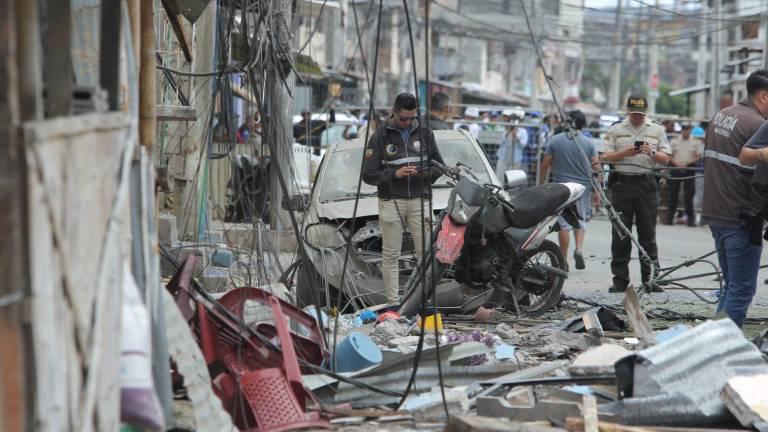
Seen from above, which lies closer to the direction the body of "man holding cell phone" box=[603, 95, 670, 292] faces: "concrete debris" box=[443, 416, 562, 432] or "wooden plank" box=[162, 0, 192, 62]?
the concrete debris

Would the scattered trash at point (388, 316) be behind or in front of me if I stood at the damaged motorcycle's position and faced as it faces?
in front

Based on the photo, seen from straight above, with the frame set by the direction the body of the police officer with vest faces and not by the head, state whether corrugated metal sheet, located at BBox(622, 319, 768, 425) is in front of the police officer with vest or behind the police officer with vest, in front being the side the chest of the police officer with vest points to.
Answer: behind

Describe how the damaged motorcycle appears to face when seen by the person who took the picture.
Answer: facing the viewer and to the left of the viewer

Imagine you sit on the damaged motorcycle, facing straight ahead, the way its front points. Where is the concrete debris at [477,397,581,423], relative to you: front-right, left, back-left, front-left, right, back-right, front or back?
front-left

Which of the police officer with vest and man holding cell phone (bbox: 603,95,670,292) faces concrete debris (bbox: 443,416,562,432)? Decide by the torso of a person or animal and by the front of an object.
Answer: the man holding cell phone

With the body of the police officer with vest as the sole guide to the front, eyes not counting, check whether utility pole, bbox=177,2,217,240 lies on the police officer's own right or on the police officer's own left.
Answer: on the police officer's own left

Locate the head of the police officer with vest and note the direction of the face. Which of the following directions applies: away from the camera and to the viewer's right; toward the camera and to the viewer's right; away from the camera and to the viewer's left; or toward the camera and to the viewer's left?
away from the camera and to the viewer's right

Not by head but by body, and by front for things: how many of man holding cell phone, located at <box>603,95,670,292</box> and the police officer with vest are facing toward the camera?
1

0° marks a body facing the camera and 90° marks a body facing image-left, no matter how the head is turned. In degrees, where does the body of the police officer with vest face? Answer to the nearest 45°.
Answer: approximately 225°

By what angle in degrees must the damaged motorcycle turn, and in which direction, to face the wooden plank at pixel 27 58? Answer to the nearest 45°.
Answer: approximately 45° to its left

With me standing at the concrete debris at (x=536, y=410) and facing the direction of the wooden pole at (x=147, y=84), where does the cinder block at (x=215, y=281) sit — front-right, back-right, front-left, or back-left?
front-right

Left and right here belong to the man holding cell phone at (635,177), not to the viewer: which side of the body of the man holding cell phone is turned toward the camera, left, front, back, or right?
front

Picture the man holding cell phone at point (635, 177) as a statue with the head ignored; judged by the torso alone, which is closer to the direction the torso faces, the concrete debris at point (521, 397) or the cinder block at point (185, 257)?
the concrete debris

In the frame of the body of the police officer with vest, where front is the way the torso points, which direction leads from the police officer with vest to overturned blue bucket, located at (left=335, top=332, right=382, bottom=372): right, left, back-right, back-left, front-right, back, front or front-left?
back

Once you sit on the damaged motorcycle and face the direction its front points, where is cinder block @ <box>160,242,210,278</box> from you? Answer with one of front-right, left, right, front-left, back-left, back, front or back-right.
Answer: front-right

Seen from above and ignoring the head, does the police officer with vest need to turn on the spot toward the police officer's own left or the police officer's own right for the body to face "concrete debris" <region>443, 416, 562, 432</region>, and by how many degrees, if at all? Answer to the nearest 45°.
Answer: approximately 135° to the police officer's own right

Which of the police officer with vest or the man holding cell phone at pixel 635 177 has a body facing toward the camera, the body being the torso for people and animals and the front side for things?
the man holding cell phone
